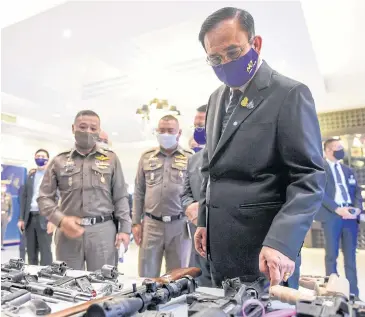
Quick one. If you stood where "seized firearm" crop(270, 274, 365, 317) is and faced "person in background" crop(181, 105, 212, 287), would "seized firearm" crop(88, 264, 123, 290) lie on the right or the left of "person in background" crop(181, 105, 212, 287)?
left

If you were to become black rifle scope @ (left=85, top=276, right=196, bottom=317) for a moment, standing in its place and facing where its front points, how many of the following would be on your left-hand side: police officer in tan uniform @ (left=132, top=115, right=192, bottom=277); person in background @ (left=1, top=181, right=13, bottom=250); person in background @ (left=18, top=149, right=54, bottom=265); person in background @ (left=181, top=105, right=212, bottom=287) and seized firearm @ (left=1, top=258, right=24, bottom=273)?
0

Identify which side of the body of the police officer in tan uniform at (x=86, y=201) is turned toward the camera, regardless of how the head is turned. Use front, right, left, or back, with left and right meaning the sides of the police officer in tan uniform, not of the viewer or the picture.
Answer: front

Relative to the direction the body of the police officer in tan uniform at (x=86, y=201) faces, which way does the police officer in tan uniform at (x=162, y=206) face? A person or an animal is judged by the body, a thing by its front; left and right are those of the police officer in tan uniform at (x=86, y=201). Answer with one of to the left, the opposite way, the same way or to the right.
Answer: the same way

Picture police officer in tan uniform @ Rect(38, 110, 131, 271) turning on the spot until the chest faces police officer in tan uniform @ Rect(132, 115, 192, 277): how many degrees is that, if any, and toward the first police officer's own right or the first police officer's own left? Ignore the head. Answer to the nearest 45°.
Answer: approximately 135° to the first police officer's own left

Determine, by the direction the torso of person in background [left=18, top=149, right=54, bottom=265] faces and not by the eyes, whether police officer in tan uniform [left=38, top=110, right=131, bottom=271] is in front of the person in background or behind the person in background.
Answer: in front

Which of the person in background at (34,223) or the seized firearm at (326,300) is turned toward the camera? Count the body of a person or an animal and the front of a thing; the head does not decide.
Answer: the person in background

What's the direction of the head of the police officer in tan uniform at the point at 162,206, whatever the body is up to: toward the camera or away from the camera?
toward the camera

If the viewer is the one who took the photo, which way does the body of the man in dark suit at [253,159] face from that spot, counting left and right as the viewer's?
facing the viewer and to the left of the viewer

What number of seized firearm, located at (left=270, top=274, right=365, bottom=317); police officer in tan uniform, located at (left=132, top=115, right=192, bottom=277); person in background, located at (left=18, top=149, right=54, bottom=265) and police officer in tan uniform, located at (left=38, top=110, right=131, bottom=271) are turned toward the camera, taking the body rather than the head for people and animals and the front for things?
3

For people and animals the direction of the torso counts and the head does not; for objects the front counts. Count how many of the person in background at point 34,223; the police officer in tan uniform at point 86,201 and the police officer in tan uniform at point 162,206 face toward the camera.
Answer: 3

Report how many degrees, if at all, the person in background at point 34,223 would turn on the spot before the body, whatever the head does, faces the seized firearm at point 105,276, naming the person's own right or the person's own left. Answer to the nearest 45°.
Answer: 0° — they already face it

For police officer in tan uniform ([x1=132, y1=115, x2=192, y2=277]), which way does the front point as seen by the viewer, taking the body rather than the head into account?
toward the camera

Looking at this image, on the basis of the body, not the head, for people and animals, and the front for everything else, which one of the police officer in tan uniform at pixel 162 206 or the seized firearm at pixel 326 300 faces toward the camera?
the police officer in tan uniform

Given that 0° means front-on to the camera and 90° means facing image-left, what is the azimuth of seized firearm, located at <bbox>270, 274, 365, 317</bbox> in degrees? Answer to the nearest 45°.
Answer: approximately 90°

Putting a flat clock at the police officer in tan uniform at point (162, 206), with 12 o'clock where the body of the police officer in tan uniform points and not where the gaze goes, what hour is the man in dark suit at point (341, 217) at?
The man in dark suit is roughly at 8 o'clock from the police officer in tan uniform.

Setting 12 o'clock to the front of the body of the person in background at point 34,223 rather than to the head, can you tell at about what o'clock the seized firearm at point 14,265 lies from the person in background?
The seized firearm is roughly at 12 o'clock from the person in background.
